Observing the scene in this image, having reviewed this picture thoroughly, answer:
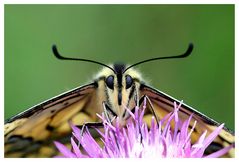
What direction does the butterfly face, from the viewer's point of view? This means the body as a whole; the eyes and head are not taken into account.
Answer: toward the camera
